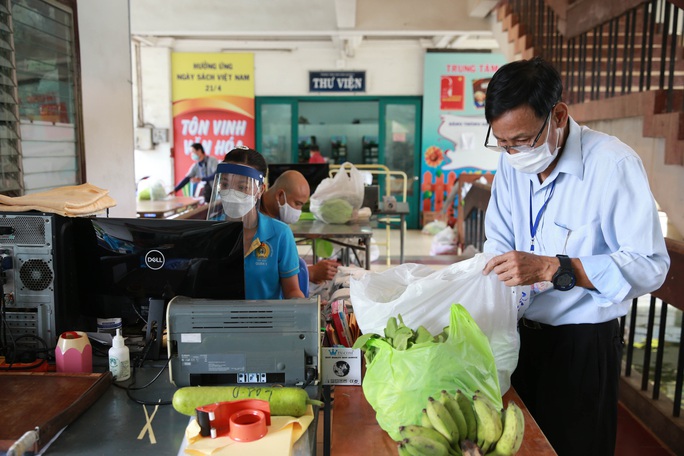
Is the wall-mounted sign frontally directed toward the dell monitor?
yes

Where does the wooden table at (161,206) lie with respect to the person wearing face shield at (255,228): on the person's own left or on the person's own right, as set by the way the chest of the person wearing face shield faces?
on the person's own right
